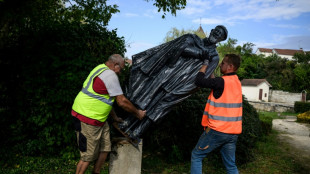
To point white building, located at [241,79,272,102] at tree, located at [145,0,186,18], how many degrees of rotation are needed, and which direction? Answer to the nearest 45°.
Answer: approximately 45° to its right

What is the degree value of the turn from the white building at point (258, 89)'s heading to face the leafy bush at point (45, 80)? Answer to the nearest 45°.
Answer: approximately 45° to its right

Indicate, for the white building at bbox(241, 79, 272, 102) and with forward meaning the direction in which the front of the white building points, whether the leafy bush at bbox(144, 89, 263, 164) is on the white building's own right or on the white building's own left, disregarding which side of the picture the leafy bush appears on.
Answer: on the white building's own right

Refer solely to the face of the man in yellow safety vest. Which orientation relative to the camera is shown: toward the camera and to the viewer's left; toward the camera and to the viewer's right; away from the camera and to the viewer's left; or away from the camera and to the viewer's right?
away from the camera and to the viewer's right

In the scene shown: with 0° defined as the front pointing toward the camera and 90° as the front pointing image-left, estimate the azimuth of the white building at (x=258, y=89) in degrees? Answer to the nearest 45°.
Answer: approximately 315°

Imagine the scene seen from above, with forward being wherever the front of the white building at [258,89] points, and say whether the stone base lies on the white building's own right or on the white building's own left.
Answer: on the white building's own right

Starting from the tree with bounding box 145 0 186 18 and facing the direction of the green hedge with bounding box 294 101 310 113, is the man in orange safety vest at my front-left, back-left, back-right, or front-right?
back-right

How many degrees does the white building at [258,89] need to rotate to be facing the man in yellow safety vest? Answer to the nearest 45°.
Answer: approximately 45° to its right
